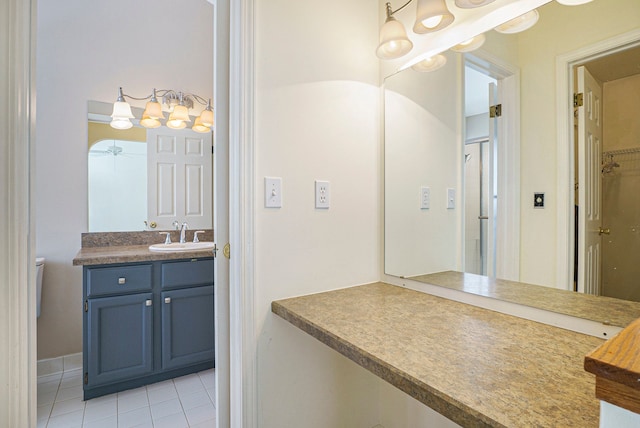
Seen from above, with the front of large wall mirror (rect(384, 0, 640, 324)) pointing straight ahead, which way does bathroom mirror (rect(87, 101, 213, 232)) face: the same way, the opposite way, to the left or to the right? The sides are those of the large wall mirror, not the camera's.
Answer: to the left

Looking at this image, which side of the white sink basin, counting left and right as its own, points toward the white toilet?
right

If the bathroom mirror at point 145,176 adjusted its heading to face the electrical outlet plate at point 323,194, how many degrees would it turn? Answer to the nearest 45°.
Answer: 0° — it already faces it

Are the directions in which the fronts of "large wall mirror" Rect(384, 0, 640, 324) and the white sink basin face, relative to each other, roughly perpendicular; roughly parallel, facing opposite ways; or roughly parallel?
roughly perpendicular

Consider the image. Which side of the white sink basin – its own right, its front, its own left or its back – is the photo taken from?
front

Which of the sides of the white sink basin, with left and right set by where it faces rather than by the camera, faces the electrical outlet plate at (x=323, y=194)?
front

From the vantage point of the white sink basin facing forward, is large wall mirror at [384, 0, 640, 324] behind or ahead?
ahead

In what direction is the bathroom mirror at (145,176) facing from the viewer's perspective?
toward the camera

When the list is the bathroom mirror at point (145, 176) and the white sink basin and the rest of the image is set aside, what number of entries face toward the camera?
2
